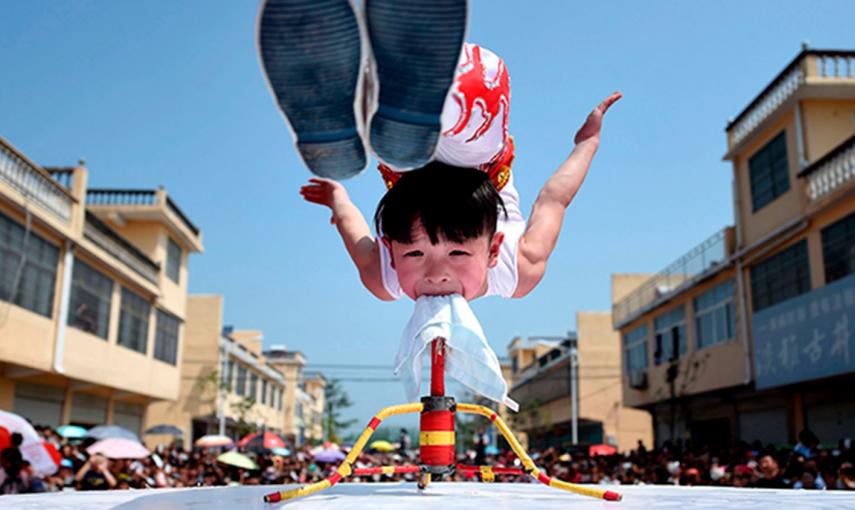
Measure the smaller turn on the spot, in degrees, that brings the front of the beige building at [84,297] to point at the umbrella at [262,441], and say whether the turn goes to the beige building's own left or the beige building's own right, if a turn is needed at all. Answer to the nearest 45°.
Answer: approximately 45° to the beige building's own left

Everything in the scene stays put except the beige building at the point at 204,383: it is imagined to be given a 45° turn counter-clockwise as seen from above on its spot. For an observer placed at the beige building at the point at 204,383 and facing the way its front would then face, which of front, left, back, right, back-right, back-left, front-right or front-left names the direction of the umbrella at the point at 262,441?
right

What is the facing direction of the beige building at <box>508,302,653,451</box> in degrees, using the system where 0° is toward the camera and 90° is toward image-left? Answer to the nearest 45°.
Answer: approximately 45°

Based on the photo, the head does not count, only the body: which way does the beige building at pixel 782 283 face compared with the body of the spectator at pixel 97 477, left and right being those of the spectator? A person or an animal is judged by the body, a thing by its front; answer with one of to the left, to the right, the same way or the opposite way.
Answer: to the right

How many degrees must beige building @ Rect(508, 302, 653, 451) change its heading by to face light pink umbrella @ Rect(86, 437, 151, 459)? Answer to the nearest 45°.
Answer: approximately 45° to its left

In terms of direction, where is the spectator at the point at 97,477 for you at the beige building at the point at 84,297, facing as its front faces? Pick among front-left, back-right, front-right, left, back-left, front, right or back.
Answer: front-right

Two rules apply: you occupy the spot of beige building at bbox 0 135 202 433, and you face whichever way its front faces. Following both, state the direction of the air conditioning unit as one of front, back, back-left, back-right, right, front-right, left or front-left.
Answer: front-left

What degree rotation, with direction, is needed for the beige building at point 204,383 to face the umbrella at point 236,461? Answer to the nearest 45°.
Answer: approximately 45° to its right

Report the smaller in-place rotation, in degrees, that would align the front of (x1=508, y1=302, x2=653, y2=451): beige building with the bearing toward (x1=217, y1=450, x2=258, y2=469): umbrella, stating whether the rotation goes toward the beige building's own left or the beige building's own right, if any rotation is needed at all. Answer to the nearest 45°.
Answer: approximately 45° to the beige building's own left

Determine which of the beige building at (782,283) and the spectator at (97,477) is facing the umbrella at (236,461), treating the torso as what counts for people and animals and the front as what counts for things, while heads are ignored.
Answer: the beige building

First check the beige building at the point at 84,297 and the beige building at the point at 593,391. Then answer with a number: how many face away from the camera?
0

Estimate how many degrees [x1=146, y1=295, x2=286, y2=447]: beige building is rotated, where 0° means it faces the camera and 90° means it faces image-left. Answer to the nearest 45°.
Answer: approximately 315°

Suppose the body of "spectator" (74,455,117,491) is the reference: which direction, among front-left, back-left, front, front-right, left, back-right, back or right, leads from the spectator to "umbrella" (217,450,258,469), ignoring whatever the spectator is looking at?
back-left
